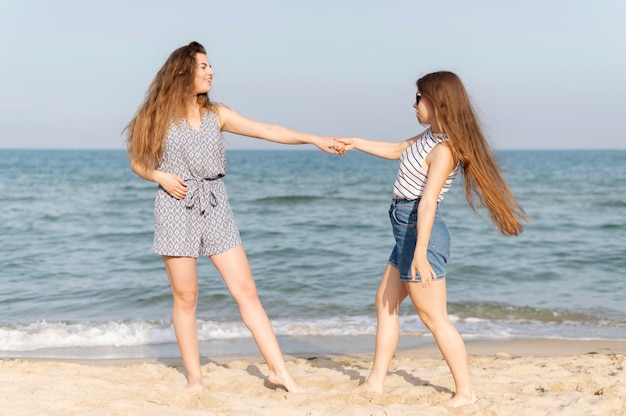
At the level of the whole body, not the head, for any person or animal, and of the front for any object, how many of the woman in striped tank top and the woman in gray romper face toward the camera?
1

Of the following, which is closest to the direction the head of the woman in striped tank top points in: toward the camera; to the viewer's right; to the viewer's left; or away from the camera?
to the viewer's left

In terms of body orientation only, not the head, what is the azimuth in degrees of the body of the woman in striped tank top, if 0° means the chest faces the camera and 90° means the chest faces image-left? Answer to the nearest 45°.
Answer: approximately 90°

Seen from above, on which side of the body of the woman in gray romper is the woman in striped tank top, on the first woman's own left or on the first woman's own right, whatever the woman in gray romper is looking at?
on the first woman's own left

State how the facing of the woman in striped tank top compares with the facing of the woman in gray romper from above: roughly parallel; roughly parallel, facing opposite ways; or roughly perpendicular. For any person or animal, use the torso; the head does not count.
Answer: roughly perpendicular

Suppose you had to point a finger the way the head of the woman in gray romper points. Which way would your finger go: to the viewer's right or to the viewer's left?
to the viewer's right

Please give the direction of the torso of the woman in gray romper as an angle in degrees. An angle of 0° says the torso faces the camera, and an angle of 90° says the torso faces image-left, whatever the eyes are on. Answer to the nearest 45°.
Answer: approximately 0°
